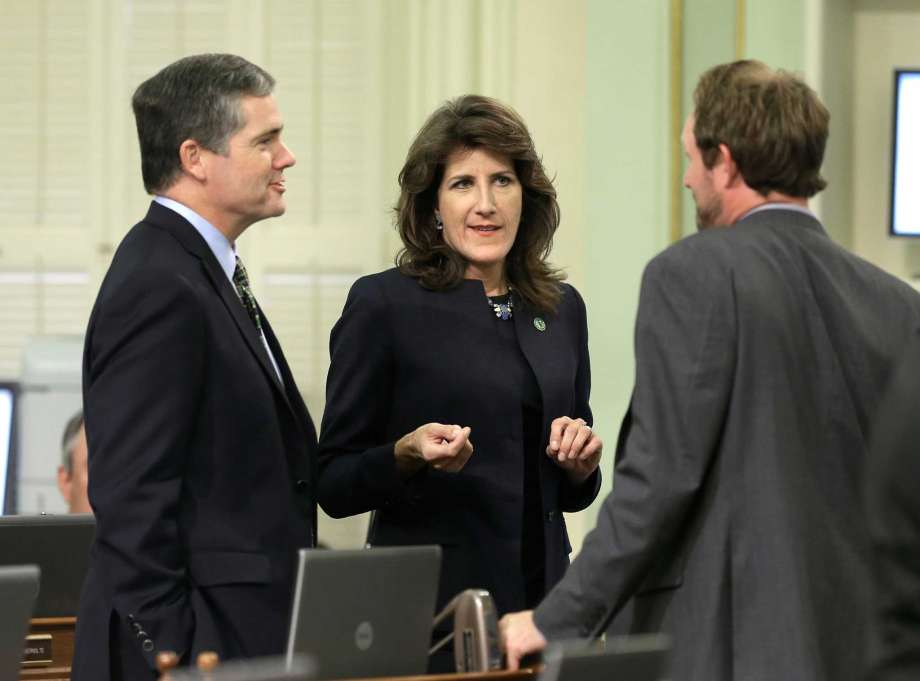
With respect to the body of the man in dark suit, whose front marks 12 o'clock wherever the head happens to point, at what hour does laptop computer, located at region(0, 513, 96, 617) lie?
The laptop computer is roughly at 8 o'clock from the man in dark suit.

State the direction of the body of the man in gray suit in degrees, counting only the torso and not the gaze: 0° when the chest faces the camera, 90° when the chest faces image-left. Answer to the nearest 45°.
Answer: approximately 135°

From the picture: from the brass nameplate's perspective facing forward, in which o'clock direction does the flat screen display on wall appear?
The flat screen display on wall is roughly at 8 o'clock from the brass nameplate.

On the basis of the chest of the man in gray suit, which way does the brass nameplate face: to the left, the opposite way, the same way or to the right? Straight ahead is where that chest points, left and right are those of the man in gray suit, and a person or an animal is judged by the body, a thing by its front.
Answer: the opposite way

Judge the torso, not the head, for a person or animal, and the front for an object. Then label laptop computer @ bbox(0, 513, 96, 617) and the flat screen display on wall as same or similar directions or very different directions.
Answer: very different directions

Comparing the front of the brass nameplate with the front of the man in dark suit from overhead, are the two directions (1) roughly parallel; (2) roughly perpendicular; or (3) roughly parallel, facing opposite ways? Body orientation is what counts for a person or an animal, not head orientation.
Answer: roughly perpendicular

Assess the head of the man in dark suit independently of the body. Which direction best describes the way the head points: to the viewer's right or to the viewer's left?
to the viewer's right

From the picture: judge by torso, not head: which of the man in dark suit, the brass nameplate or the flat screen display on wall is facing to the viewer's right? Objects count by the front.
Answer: the man in dark suit

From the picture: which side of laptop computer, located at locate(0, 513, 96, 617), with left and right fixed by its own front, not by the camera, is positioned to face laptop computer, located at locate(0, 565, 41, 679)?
back

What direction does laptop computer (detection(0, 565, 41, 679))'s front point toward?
away from the camera
